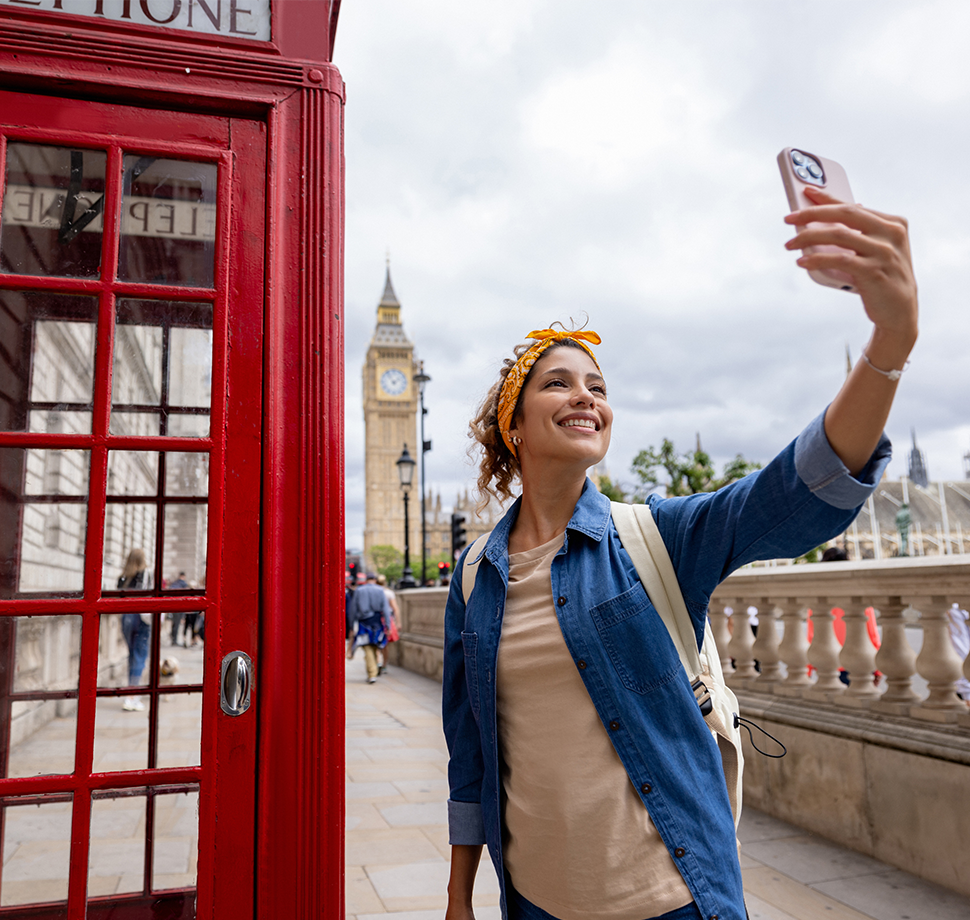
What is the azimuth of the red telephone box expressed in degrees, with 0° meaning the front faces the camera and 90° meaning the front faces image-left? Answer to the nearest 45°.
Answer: approximately 0°

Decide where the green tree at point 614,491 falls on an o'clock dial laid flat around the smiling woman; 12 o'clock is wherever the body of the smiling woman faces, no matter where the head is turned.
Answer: The green tree is roughly at 6 o'clock from the smiling woman.

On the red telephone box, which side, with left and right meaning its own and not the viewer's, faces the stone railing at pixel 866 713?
left

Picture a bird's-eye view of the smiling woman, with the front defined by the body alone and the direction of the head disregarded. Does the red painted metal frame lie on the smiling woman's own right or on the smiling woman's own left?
on the smiling woman's own right

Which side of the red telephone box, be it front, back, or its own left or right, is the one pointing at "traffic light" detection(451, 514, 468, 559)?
back

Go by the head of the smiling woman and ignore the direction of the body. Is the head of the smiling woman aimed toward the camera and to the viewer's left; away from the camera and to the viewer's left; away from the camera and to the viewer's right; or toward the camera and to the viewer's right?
toward the camera and to the viewer's right

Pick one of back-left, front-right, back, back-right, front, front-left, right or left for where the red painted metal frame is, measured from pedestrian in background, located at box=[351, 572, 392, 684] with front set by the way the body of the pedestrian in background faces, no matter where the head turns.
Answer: back

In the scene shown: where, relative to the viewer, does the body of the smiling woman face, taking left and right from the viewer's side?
facing the viewer
